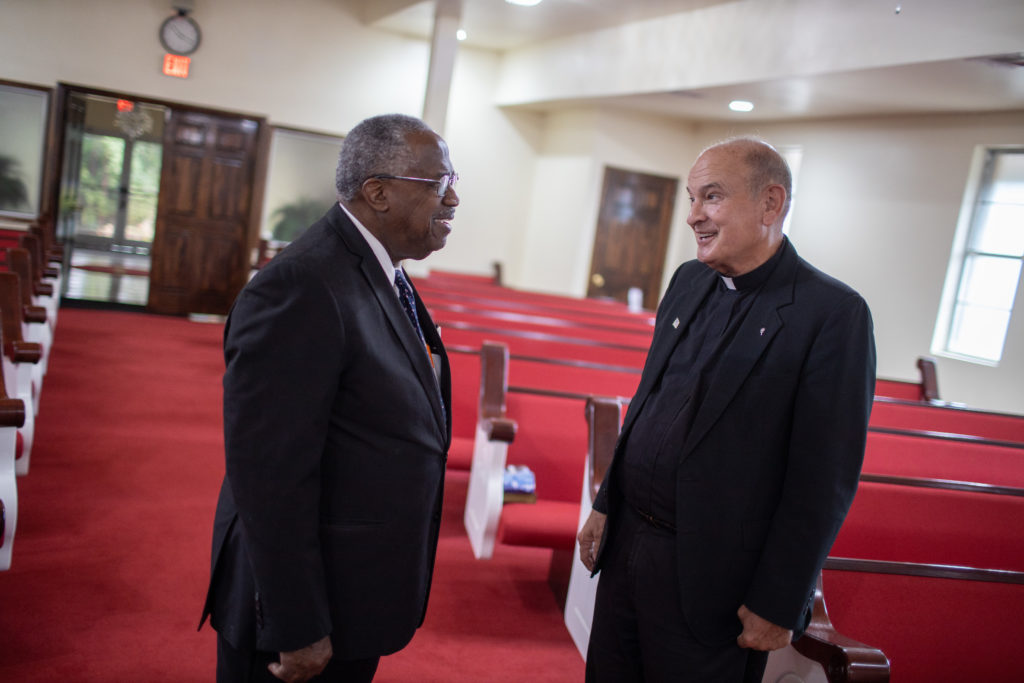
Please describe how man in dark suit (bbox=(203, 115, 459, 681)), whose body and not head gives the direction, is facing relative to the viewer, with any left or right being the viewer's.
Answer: facing to the right of the viewer

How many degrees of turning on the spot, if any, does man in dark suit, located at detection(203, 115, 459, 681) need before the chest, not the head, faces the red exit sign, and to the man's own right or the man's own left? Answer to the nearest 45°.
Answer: approximately 90° to the man's own left

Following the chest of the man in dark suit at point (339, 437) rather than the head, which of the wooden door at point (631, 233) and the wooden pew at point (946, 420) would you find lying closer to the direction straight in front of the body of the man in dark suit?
the wooden pew

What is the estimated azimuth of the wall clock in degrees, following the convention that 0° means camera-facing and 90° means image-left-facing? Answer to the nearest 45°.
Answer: approximately 0°

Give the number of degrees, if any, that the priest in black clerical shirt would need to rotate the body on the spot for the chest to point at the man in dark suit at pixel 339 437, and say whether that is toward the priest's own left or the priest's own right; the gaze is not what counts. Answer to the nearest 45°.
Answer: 0° — they already face them

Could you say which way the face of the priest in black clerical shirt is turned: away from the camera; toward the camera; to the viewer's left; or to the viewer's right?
to the viewer's left

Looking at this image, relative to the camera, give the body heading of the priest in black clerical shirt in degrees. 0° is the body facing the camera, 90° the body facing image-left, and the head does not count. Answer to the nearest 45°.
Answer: approximately 45°

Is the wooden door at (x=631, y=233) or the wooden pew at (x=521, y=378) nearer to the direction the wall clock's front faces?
the wooden pew

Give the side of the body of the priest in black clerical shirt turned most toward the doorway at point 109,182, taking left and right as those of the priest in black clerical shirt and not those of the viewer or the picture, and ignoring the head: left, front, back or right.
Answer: right

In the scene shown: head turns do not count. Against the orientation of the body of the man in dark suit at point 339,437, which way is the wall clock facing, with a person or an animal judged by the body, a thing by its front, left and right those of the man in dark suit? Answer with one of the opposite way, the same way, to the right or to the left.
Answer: to the right

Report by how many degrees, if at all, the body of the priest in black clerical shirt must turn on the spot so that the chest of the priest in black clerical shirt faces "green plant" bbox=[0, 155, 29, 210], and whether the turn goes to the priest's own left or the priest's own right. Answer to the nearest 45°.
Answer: approximately 90° to the priest's own right

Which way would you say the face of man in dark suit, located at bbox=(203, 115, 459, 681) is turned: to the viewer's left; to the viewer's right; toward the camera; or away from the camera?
to the viewer's right
